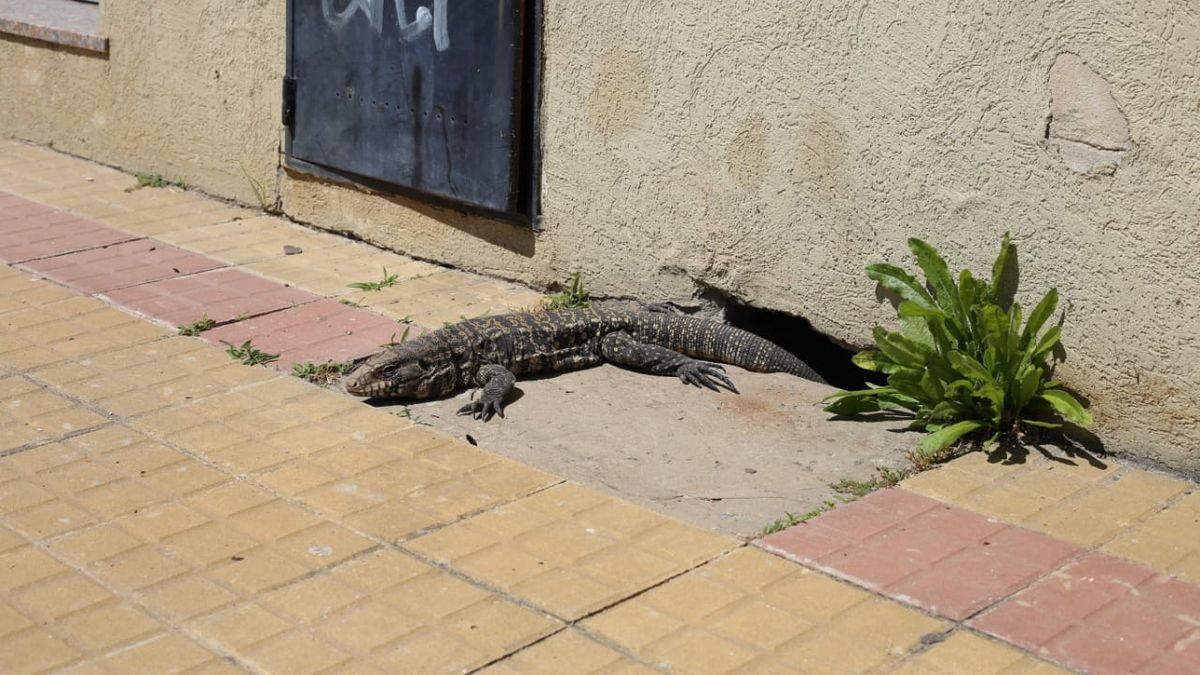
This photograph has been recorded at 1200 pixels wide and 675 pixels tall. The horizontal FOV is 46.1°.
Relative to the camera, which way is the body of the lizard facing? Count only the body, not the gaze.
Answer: to the viewer's left

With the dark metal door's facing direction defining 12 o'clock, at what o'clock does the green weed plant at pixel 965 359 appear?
The green weed plant is roughly at 9 o'clock from the dark metal door.

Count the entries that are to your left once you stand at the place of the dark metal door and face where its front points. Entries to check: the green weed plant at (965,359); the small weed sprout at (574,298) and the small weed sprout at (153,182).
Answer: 2

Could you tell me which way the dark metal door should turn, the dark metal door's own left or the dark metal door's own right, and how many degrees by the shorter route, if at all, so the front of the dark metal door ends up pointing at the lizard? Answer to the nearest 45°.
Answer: approximately 90° to the dark metal door's own left

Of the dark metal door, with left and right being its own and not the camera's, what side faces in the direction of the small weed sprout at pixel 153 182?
right

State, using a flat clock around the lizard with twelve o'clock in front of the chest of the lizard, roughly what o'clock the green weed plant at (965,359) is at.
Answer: The green weed plant is roughly at 7 o'clock from the lizard.

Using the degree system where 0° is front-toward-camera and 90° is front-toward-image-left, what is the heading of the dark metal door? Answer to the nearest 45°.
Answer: approximately 45°
